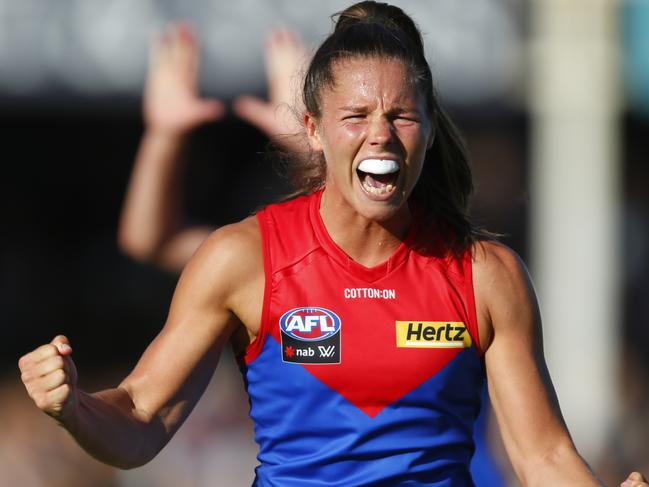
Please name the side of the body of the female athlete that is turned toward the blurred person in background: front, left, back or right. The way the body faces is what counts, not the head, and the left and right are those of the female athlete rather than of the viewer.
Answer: back

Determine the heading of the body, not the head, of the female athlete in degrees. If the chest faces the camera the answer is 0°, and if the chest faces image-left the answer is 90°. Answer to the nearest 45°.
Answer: approximately 0°
